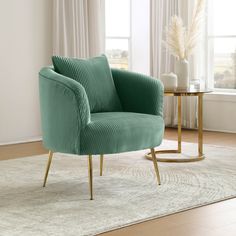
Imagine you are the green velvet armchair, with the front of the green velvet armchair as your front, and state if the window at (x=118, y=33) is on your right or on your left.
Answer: on your left

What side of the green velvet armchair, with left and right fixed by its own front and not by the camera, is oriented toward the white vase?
left

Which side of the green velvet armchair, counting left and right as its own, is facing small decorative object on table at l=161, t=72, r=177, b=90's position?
left

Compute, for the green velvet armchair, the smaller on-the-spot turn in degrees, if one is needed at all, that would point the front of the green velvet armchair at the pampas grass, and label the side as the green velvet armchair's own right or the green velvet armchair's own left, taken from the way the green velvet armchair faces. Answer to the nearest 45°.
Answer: approximately 90° to the green velvet armchair's own left

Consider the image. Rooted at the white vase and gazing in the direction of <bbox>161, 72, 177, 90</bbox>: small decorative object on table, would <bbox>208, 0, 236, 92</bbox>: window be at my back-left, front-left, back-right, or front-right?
back-right

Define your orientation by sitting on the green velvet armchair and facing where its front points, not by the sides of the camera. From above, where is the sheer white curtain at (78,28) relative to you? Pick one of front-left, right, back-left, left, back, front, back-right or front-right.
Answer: back-left

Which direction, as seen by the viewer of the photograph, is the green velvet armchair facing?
facing the viewer and to the right of the viewer
